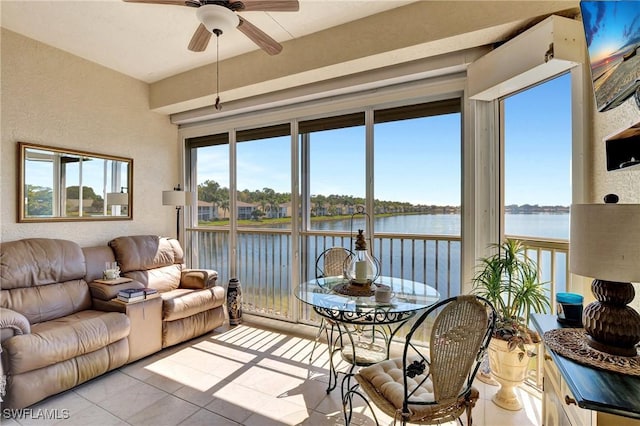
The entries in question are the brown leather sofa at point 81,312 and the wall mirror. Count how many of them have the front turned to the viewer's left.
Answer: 0

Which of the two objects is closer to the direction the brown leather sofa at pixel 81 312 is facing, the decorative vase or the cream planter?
the cream planter

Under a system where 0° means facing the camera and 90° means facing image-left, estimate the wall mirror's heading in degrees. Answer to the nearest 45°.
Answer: approximately 315°

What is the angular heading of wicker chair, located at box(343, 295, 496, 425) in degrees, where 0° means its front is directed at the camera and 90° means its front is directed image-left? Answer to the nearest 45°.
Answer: approximately 135°

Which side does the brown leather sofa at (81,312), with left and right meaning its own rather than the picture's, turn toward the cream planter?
front

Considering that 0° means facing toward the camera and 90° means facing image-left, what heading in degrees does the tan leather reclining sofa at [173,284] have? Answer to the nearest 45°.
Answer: approximately 315°

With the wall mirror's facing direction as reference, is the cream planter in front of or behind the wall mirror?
in front

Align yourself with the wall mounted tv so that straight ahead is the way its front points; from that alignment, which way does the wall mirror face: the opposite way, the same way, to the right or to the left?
the opposite way

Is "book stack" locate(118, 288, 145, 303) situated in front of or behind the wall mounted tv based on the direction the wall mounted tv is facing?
in front

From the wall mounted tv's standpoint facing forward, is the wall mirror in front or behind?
in front

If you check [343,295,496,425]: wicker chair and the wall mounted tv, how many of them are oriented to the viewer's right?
0

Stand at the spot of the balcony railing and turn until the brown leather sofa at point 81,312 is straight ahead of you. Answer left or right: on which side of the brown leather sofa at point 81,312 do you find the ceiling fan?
left
